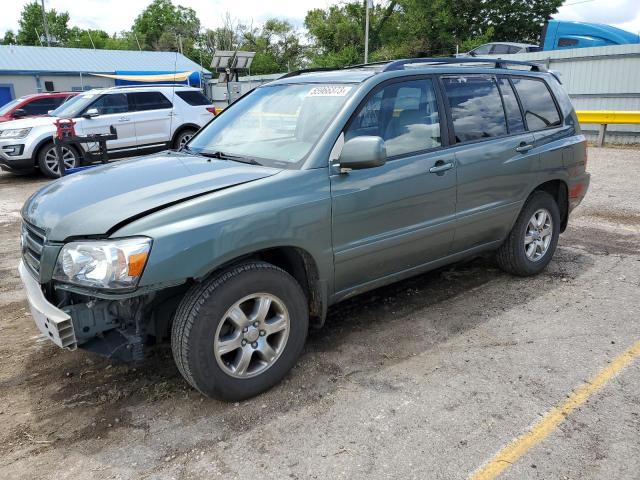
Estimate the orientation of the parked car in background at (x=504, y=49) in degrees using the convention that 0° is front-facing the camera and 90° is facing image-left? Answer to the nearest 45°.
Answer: approximately 90°

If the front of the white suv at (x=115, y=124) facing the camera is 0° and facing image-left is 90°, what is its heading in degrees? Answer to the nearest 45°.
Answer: approximately 45°

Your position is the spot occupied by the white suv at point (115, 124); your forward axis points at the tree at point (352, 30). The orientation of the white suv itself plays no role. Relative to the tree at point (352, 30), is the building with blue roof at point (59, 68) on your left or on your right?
left

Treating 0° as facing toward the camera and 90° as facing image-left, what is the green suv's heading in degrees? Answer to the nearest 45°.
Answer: approximately 45°

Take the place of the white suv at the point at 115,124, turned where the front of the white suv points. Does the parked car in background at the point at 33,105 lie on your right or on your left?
on your right

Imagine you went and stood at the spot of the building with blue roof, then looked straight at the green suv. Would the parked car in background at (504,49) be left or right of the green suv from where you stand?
left
